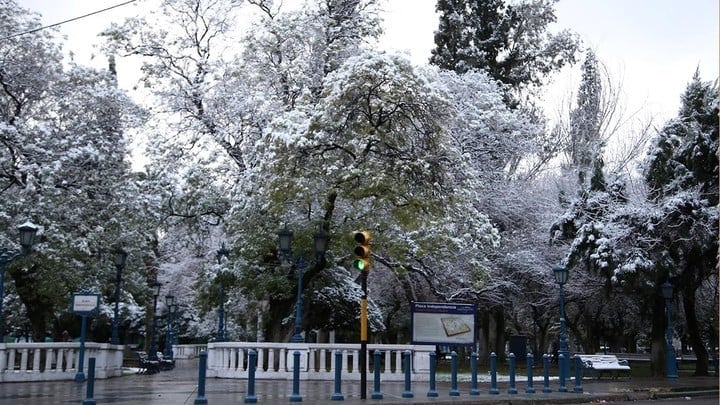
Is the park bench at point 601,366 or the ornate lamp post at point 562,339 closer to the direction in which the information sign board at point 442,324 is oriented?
the ornate lamp post

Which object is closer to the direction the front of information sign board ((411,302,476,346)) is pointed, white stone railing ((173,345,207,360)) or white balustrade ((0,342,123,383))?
the white balustrade

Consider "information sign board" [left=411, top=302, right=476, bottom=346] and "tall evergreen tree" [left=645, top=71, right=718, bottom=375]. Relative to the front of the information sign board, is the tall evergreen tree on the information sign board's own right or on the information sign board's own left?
on the information sign board's own left

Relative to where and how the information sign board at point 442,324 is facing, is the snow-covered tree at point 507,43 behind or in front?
behind

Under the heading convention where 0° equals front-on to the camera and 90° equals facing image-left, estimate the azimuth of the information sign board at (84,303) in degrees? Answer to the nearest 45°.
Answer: approximately 0°

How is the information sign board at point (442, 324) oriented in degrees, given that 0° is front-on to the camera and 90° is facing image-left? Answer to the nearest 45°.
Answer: approximately 0°

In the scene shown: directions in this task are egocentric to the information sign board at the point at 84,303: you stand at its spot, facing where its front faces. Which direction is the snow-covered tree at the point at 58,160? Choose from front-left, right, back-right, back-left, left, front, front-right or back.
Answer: back

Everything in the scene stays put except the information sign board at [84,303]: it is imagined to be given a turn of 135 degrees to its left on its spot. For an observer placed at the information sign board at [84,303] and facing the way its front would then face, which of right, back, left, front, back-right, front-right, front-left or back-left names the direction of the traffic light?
right

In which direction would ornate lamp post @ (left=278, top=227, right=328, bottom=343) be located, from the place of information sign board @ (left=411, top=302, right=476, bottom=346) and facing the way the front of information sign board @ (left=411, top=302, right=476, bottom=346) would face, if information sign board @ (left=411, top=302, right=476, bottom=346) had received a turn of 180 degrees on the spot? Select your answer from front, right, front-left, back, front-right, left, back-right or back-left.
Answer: back-left

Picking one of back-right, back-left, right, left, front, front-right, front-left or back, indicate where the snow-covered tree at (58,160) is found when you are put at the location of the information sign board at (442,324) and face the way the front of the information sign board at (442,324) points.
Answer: right

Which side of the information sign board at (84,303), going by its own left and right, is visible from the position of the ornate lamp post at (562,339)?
left

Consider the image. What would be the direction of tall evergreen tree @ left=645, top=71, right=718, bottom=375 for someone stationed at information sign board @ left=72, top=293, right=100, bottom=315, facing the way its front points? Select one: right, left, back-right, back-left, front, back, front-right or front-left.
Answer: left

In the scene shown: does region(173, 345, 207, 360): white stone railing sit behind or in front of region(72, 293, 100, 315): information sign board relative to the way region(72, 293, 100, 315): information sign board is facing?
behind

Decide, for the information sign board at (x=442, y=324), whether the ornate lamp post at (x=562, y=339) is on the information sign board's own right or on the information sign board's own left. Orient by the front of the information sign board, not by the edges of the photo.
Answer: on the information sign board's own left

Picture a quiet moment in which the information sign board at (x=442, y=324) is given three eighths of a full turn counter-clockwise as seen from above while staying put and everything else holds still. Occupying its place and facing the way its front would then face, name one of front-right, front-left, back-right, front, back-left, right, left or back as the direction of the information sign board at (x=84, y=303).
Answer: back
